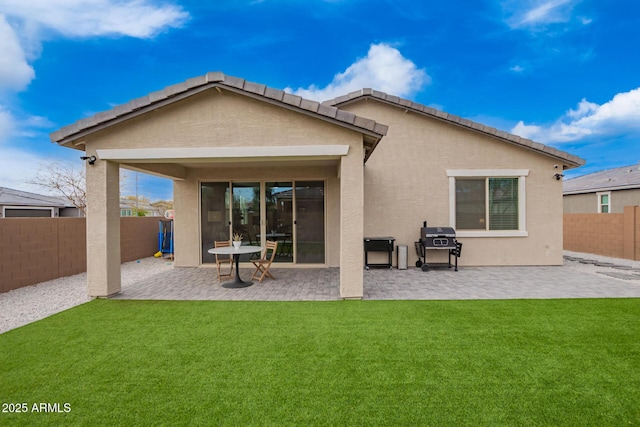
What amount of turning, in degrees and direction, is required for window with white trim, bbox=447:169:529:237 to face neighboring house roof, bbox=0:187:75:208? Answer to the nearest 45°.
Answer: approximately 90° to its right

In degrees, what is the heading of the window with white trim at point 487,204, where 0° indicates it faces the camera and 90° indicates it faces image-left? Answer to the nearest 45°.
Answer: approximately 0°

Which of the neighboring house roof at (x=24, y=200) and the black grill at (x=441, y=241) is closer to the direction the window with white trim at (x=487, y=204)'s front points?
the black grill

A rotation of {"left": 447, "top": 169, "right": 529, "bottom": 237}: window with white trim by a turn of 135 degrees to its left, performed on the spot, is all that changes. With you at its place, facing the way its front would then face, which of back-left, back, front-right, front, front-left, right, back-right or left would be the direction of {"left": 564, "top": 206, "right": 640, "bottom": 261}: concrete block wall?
front

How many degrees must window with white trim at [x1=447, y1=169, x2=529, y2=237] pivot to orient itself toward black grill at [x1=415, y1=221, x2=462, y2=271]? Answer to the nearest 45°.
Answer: approximately 45° to its right

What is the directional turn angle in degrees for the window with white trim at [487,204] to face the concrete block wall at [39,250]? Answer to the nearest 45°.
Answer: approximately 45° to its right

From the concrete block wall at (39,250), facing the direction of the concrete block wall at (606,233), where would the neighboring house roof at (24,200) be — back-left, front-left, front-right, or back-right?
back-left
